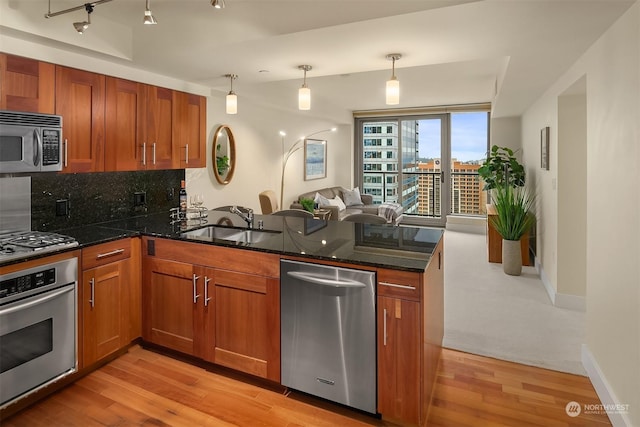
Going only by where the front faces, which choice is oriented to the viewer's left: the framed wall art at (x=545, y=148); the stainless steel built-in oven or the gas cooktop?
the framed wall art

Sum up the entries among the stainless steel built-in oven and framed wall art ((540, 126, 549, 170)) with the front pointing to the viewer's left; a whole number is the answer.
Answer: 1

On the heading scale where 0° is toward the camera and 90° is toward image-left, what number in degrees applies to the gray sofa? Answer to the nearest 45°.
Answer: approximately 315°

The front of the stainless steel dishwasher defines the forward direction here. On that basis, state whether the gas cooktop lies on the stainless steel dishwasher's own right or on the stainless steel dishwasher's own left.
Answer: on the stainless steel dishwasher's own right

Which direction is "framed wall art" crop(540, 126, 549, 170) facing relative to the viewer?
to the viewer's left

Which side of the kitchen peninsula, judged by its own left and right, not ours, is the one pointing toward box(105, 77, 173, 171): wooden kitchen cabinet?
right

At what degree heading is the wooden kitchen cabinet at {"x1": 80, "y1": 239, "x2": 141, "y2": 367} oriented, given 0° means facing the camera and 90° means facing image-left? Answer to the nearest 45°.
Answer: approximately 315°

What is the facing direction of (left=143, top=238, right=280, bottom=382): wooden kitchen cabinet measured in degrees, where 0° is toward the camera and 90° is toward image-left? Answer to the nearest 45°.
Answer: approximately 45°

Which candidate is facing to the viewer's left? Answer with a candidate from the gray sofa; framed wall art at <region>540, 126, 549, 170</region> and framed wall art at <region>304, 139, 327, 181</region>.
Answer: framed wall art at <region>540, 126, 549, 170</region>
